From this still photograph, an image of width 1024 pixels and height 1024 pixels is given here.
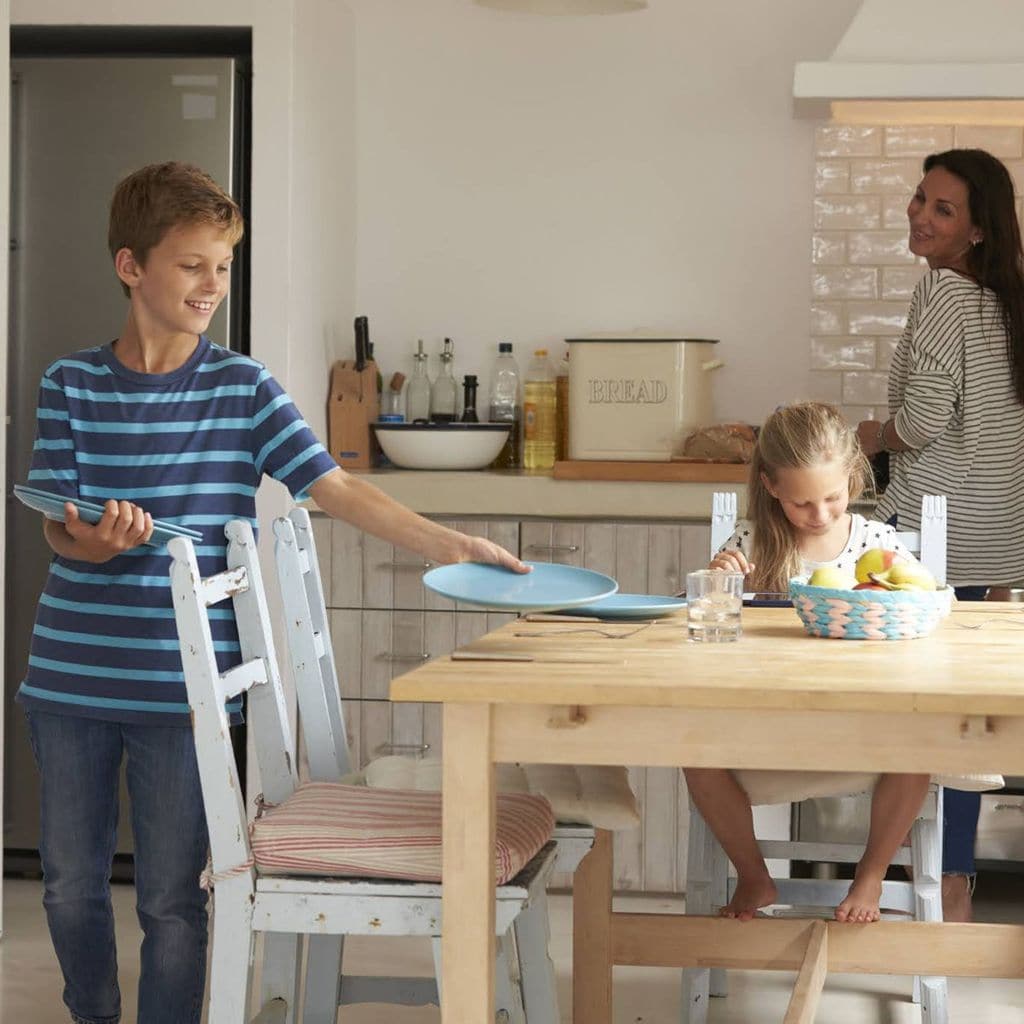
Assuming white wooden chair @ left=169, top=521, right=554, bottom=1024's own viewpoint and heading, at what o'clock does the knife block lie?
The knife block is roughly at 9 o'clock from the white wooden chair.

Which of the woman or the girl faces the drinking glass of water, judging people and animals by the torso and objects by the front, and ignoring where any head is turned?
the girl

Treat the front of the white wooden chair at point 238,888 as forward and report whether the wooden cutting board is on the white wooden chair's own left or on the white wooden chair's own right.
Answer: on the white wooden chair's own left

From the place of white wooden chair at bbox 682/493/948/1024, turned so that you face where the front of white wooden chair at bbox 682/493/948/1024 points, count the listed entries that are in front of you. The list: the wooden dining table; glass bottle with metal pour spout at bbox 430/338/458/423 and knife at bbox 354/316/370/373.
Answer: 1

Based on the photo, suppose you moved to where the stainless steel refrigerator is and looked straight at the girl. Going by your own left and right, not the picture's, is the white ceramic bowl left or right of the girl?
left

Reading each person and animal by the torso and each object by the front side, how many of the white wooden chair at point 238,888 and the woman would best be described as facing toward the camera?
0

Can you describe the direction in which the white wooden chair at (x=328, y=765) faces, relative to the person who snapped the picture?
facing to the right of the viewer

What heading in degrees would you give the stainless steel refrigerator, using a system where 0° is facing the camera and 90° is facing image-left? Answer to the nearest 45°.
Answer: approximately 0°

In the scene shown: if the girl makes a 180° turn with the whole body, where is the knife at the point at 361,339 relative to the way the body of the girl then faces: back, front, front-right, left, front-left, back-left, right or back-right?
front-left

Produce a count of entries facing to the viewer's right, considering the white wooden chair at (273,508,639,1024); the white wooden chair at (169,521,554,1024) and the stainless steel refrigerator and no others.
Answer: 2

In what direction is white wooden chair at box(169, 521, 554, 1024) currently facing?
to the viewer's right

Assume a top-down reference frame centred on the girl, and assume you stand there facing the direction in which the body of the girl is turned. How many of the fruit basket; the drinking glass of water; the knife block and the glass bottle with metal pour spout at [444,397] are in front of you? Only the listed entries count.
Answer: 2
